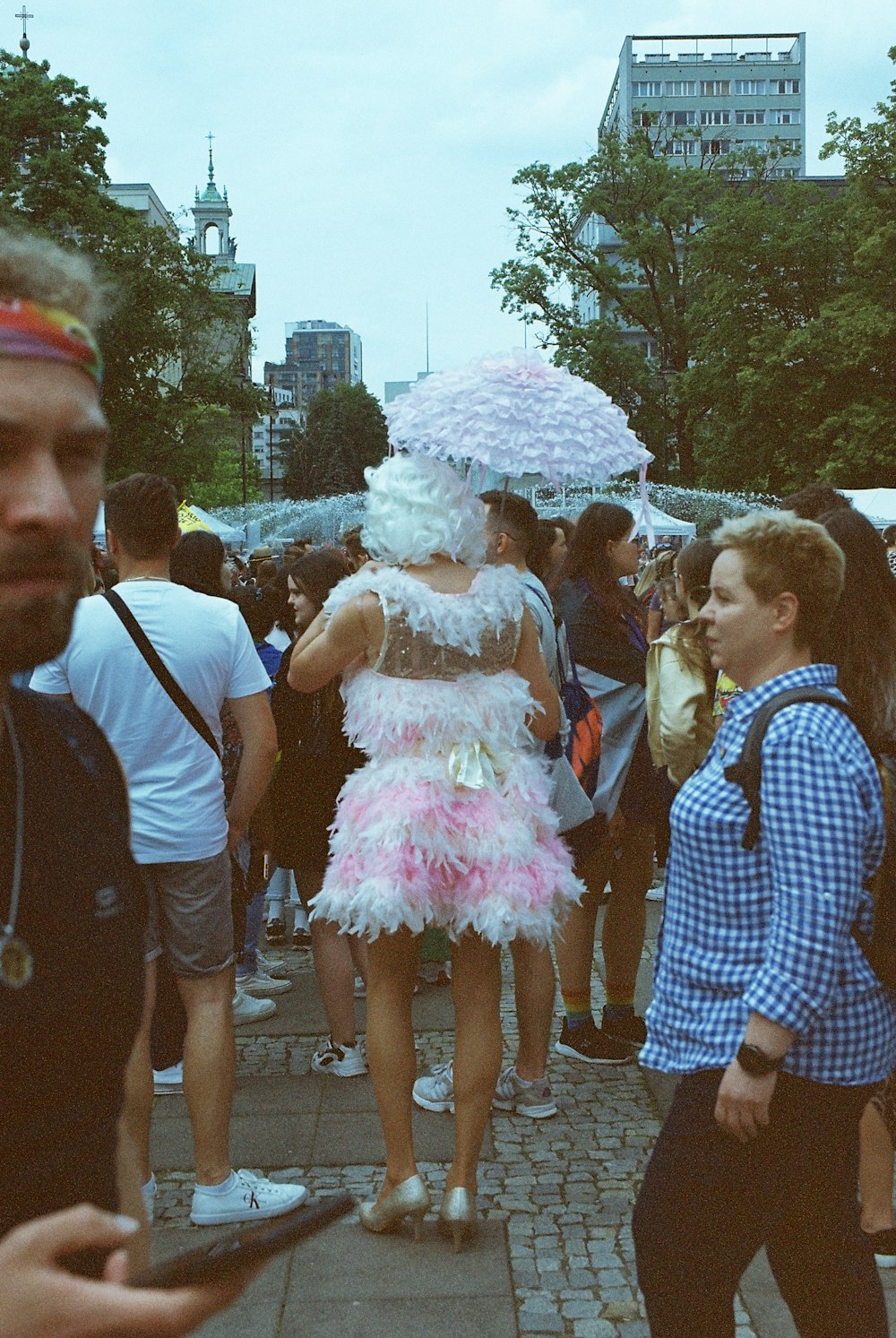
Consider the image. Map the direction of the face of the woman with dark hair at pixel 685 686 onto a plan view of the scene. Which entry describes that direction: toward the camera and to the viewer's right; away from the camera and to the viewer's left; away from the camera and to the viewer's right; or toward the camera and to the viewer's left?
away from the camera and to the viewer's left

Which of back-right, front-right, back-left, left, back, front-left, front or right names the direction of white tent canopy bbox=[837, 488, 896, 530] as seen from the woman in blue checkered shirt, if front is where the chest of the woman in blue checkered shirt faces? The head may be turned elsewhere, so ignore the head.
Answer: right

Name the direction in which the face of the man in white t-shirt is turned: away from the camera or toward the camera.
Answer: away from the camera

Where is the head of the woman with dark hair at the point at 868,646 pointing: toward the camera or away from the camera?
away from the camera

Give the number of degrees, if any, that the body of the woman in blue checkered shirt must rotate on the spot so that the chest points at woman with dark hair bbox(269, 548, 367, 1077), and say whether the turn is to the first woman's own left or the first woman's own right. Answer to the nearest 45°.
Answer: approximately 45° to the first woman's own right

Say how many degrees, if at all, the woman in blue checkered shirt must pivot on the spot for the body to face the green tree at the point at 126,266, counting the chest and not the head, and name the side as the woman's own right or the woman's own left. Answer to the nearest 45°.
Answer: approximately 45° to the woman's own right

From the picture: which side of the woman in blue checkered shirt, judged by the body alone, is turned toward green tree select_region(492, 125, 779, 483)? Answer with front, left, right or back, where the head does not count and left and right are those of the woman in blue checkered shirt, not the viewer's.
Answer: right

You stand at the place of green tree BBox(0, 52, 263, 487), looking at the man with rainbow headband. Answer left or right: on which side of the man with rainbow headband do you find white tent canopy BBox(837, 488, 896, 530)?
left

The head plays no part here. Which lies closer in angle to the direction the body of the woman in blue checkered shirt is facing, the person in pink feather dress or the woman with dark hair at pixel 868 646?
the person in pink feather dress

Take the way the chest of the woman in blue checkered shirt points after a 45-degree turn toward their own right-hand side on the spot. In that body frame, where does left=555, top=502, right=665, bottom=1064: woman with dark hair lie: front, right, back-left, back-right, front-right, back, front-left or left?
front-right

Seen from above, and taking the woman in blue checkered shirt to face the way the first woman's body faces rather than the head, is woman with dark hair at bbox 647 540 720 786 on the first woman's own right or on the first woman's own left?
on the first woman's own right

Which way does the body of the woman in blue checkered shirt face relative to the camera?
to the viewer's left
